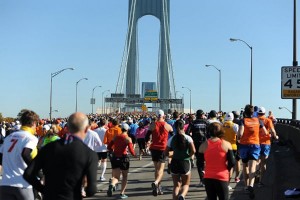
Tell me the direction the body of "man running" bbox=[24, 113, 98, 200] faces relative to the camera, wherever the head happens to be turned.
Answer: away from the camera

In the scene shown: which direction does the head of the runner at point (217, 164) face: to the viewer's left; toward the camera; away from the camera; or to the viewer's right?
away from the camera

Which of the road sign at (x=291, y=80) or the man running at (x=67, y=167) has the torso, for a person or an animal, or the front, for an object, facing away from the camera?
the man running

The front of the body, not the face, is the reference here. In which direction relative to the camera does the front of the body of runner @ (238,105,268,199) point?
away from the camera

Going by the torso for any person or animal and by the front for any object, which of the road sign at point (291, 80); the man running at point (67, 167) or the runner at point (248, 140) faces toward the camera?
the road sign

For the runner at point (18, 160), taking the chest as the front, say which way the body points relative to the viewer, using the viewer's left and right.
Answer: facing away from the viewer and to the right of the viewer

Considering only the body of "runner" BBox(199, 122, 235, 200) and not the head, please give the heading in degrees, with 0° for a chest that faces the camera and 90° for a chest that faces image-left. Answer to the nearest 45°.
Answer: approximately 180°

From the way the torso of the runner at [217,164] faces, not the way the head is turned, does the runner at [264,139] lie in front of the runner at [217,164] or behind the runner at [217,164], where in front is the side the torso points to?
in front

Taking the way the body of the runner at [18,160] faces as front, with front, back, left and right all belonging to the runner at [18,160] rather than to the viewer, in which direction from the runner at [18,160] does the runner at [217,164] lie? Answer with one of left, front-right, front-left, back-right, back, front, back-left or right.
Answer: front-right

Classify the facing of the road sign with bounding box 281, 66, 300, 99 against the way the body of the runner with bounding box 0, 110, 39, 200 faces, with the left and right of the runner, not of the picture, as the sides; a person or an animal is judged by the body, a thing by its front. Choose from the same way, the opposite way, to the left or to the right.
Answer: the opposite way

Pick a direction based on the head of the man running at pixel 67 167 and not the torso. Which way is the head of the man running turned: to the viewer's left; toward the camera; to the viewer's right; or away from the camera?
away from the camera

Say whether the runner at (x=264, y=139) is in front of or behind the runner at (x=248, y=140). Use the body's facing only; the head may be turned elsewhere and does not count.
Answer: in front

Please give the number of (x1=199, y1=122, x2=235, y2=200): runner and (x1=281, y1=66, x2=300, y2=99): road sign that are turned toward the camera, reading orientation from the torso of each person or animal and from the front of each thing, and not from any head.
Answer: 1

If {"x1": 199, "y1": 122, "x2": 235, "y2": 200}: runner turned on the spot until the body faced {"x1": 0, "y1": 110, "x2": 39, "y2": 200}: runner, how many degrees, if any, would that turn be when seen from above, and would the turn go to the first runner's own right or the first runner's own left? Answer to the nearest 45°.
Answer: approximately 135° to the first runner's own left

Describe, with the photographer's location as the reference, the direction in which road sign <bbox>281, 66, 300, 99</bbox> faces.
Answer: facing the viewer
